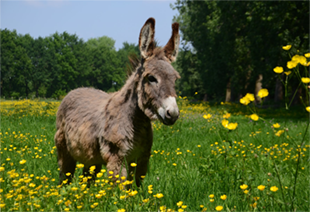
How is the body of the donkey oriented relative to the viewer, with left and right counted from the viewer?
facing the viewer and to the right of the viewer

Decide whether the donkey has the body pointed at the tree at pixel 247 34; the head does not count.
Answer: no
